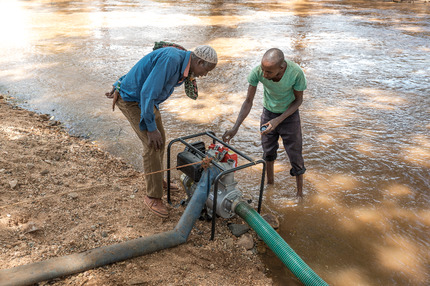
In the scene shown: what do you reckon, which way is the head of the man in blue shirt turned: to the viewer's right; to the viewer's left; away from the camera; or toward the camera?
to the viewer's right

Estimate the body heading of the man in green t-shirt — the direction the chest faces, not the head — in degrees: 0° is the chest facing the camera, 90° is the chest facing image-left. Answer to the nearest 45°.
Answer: approximately 45°

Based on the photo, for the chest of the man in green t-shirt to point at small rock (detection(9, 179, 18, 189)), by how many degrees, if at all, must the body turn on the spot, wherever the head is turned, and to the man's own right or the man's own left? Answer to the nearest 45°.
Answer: approximately 45° to the man's own right

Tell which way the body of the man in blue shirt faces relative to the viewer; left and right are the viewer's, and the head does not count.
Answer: facing to the right of the viewer

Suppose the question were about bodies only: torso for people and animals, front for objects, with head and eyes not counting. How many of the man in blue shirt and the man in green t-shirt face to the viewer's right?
1

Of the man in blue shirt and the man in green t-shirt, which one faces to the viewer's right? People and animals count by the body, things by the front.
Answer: the man in blue shirt

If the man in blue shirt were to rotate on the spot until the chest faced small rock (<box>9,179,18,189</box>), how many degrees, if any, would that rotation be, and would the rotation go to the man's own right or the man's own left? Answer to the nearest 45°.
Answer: approximately 180°
